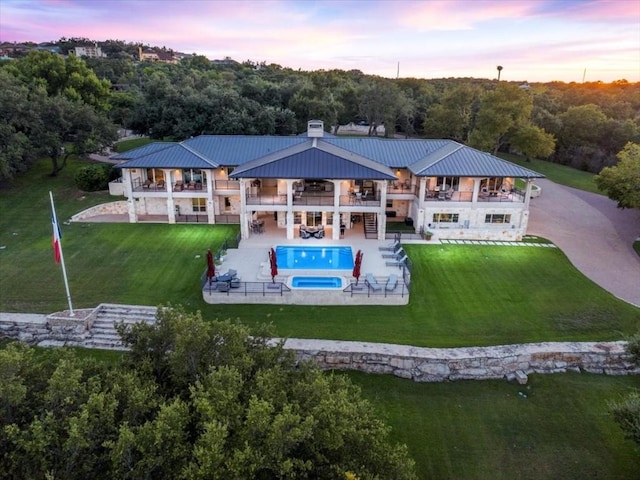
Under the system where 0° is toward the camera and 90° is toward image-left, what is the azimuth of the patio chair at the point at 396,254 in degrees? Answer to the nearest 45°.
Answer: approximately 90°

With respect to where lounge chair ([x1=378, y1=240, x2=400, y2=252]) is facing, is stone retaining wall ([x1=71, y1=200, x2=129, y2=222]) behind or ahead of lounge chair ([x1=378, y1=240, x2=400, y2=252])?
ahead

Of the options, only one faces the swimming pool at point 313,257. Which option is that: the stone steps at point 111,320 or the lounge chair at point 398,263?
the lounge chair

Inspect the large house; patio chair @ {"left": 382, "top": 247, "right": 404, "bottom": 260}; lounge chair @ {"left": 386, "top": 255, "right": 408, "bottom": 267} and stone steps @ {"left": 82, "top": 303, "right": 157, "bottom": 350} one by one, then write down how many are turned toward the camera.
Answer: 2

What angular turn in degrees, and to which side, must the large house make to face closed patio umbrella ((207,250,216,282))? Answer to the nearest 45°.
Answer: approximately 45° to its right

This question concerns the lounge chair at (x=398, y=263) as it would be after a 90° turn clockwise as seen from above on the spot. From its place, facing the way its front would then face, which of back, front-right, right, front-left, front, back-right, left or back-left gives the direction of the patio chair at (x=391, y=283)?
back

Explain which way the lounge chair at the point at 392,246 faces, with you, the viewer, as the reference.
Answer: facing to the left of the viewer

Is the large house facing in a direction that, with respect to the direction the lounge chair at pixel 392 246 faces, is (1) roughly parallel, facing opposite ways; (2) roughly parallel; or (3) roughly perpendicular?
roughly perpendicular

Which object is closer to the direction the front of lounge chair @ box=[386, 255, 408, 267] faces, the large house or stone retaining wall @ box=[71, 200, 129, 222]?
the stone retaining wall

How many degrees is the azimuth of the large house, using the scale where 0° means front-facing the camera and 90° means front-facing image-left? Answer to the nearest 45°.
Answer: approximately 0°

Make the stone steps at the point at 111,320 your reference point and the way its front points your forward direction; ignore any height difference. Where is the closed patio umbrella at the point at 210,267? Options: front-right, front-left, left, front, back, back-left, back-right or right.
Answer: left

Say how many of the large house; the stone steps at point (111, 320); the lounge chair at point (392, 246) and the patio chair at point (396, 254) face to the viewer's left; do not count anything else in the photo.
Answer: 2

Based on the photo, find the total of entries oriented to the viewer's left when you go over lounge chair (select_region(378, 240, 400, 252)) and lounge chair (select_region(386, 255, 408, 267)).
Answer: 2

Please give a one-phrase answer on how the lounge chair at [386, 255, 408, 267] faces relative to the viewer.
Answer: facing to the left of the viewer

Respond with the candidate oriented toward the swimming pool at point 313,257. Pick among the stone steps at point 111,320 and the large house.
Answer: the large house
